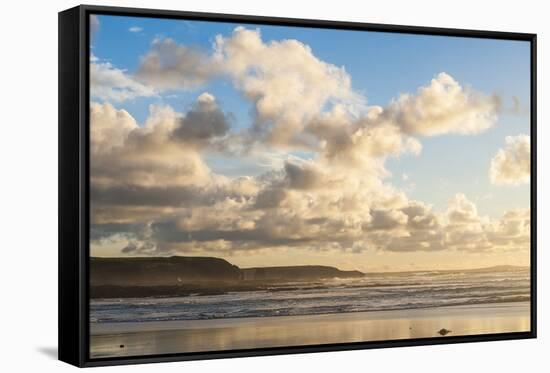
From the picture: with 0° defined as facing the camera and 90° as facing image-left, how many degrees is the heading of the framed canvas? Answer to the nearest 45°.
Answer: approximately 315°
